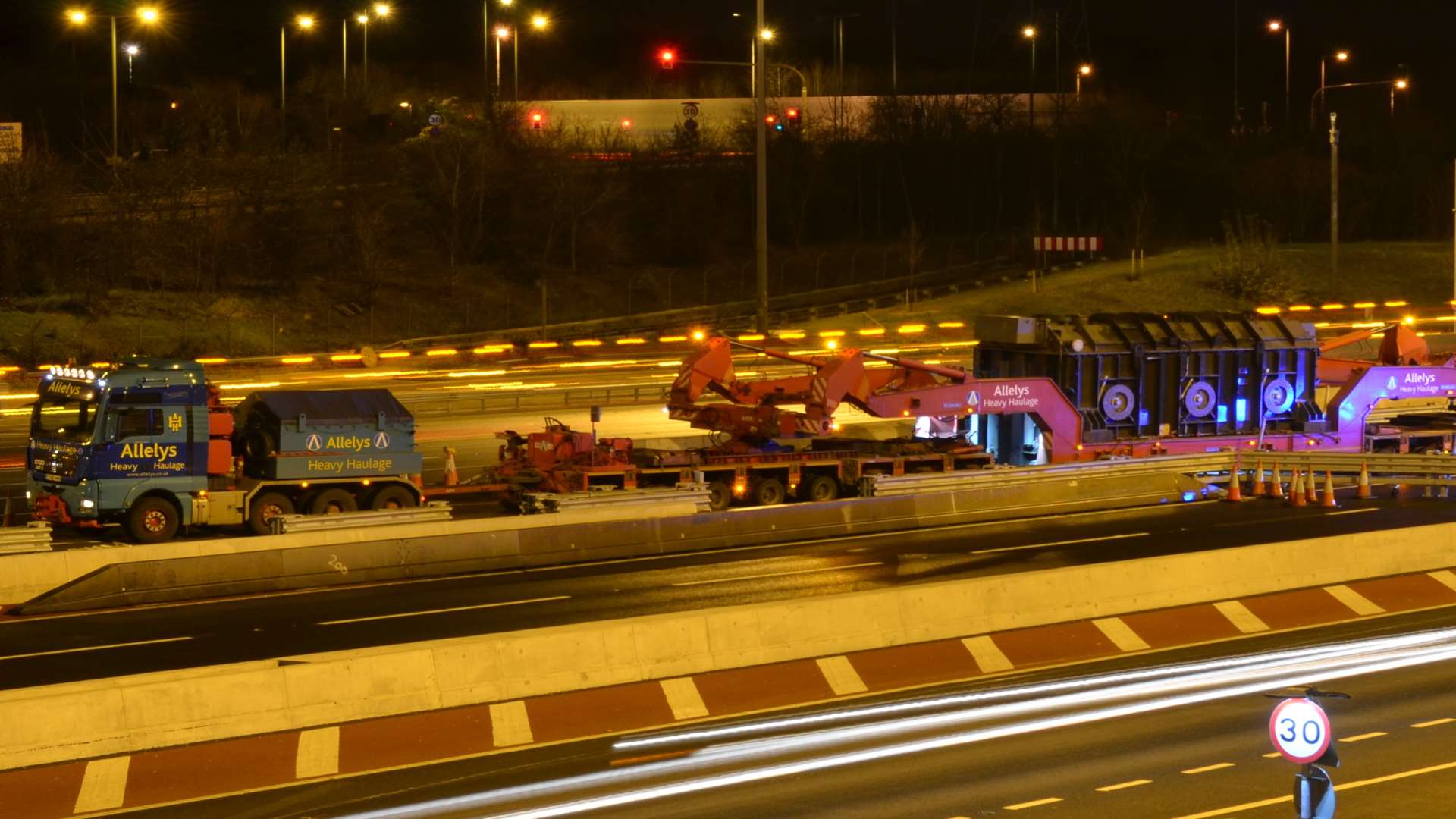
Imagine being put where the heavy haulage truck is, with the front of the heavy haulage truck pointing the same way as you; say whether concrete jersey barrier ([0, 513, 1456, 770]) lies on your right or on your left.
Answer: on your left

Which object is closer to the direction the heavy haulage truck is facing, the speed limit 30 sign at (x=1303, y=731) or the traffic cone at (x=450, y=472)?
the speed limit 30 sign

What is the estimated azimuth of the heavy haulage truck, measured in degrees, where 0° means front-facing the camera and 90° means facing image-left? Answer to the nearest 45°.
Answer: approximately 45°

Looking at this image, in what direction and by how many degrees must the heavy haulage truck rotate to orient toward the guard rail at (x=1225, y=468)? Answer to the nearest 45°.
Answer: approximately 135° to its left

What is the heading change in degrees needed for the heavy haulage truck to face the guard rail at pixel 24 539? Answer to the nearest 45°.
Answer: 0° — it already faces it

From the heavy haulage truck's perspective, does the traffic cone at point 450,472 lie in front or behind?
behind

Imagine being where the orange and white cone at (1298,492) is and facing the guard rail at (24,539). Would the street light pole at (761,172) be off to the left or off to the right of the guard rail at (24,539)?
right

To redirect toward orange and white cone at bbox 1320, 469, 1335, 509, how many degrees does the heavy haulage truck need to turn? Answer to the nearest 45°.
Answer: approximately 135° to its left

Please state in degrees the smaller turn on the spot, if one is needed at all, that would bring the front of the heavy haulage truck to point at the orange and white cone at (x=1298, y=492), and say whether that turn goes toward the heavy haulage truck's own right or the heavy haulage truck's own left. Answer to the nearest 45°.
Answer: approximately 135° to the heavy haulage truck's own left
